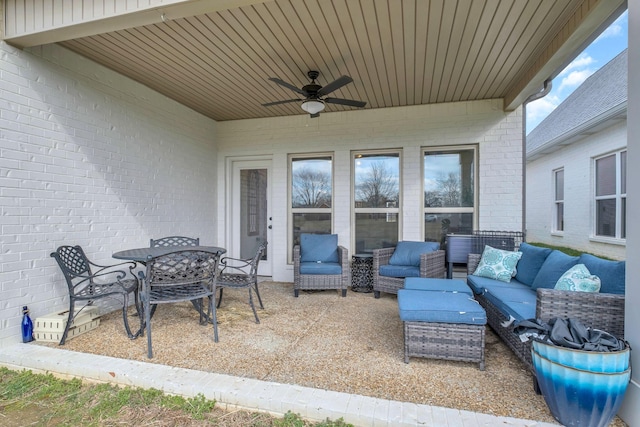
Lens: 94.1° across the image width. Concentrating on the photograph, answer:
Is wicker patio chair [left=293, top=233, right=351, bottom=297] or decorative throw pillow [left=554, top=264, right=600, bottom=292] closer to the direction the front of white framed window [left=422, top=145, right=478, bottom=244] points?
the decorative throw pillow

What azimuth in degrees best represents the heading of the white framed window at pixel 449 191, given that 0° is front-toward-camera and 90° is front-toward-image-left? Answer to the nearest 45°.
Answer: approximately 0°

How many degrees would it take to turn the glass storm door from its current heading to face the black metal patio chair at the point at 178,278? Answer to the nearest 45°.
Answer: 0° — it already faces it

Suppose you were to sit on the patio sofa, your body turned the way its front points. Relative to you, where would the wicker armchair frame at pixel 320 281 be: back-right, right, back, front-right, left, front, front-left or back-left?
front-right

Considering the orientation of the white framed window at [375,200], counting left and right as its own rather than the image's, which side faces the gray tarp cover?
front

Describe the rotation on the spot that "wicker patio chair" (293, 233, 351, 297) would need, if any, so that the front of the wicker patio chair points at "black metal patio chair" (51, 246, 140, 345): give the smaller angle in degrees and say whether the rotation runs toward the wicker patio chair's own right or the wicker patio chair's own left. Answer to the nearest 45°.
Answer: approximately 45° to the wicker patio chair's own right

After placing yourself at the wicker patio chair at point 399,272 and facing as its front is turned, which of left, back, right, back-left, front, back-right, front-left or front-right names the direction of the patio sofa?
left

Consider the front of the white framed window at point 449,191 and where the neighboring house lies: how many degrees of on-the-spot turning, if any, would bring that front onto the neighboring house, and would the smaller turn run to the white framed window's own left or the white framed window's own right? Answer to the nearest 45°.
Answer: approximately 135° to the white framed window's own left

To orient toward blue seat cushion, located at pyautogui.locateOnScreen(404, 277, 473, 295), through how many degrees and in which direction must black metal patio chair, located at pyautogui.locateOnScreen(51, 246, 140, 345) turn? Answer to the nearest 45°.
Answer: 0° — it already faces it

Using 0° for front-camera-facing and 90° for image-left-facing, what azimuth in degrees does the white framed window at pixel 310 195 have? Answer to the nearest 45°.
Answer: approximately 0°

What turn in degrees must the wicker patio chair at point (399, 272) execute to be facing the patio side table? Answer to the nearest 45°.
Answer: approximately 90° to its right

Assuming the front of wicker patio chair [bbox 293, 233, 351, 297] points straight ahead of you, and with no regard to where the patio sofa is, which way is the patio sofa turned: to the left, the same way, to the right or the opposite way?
to the right

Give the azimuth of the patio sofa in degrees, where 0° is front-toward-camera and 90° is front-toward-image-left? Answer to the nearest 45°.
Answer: approximately 45°

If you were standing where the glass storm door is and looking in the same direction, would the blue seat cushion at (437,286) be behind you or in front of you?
in front
